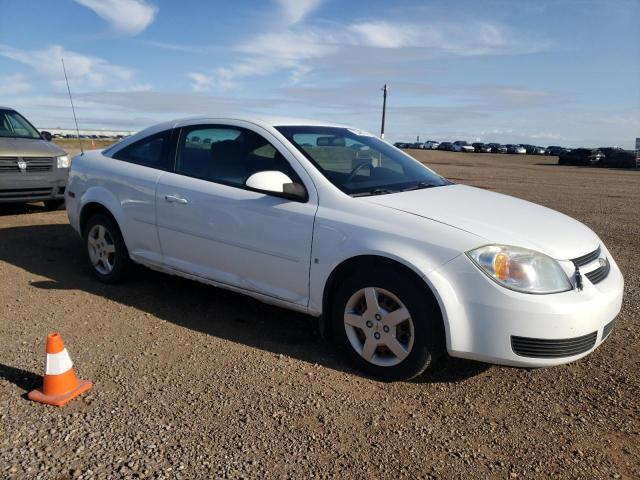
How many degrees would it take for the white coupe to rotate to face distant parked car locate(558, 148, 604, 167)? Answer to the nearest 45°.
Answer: approximately 90° to its left

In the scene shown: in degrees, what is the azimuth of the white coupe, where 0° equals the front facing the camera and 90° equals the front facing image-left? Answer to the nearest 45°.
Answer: approximately 315°

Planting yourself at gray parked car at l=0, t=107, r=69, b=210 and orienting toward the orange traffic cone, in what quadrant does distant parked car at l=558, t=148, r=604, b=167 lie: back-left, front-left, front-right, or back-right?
back-left

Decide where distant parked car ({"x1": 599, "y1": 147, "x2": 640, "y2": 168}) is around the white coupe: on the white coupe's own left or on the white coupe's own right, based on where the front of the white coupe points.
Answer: on the white coupe's own left

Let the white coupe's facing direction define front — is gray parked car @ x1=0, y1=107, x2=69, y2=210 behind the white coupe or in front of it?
behind

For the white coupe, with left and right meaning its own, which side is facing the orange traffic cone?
right
